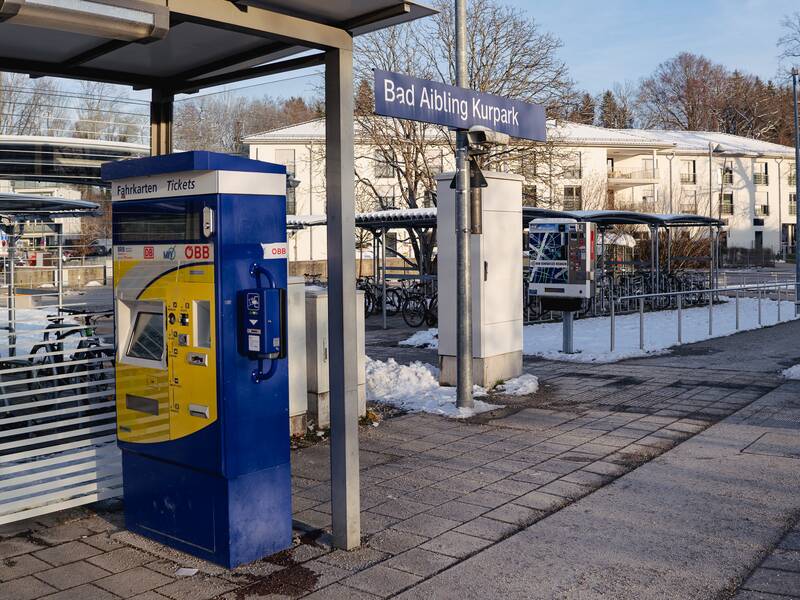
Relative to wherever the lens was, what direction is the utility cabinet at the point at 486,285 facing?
facing the viewer and to the right of the viewer

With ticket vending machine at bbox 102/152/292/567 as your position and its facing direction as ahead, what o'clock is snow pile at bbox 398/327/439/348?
The snow pile is roughly at 5 o'clock from the ticket vending machine.

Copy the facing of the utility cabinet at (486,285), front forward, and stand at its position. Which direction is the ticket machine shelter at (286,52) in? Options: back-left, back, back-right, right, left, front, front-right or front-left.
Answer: front-right

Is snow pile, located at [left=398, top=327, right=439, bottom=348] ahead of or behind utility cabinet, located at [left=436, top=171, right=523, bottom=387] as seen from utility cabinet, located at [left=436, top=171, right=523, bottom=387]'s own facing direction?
behind

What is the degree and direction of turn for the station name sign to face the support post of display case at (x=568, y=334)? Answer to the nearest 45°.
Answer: approximately 135° to its left

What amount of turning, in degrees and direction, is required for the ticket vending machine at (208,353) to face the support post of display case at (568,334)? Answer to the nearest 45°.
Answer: approximately 180°

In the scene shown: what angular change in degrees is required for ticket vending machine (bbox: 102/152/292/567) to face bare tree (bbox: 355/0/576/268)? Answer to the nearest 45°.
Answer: approximately 135° to its right

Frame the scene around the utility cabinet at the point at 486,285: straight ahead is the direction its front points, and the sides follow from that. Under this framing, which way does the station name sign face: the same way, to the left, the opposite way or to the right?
the same way

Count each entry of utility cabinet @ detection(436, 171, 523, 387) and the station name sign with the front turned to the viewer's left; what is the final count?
0

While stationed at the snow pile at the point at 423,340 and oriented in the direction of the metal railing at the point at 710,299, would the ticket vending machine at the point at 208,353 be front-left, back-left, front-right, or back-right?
back-right

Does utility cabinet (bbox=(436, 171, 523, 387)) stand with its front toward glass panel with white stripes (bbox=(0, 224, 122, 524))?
no
